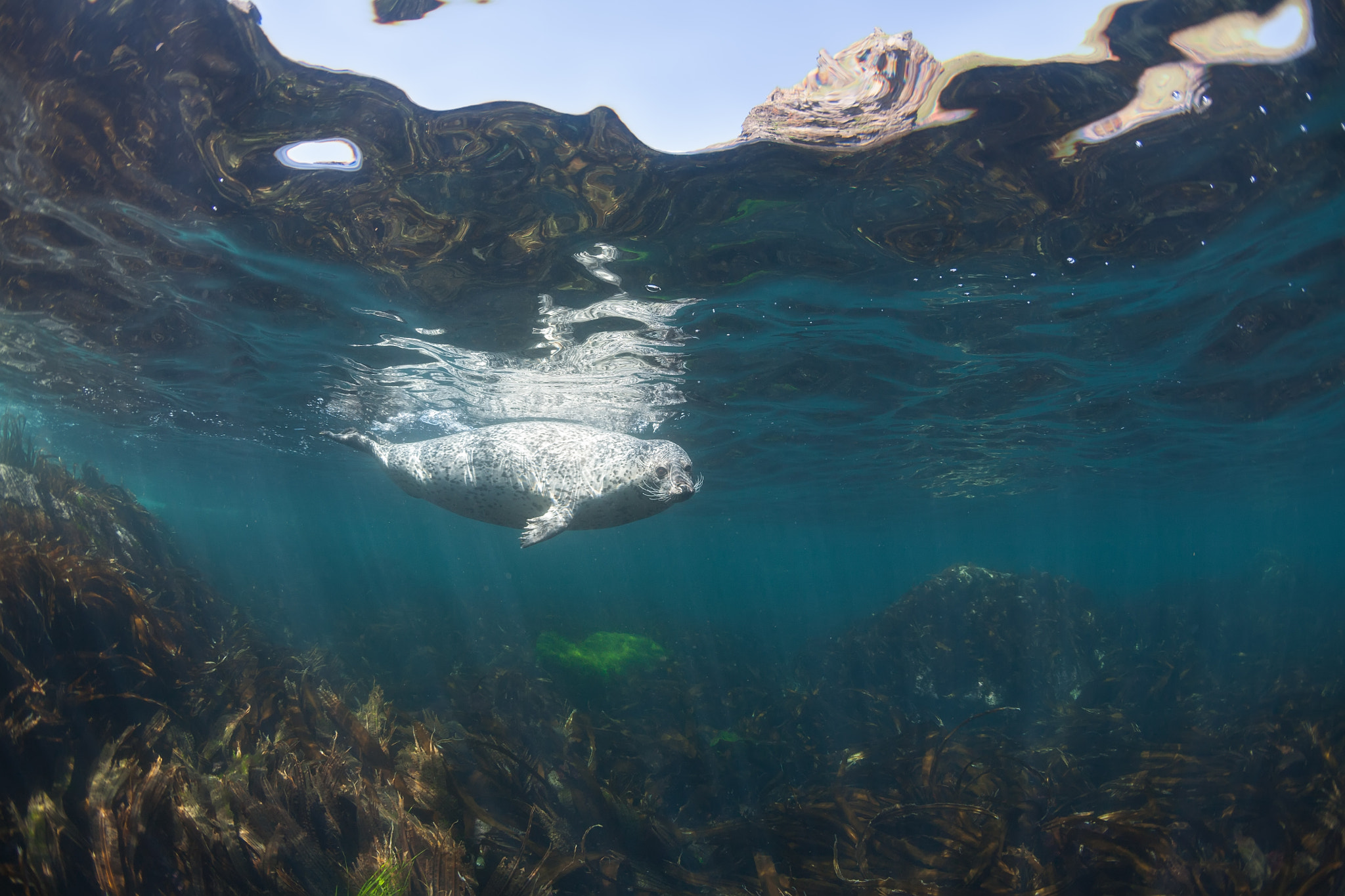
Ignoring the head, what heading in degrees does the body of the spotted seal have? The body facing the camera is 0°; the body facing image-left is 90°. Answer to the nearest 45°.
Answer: approximately 270°

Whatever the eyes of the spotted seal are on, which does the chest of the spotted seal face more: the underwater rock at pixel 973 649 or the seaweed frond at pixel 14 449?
the underwater rock

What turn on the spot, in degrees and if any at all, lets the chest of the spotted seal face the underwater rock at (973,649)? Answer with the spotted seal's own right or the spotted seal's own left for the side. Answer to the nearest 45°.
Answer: approximately 45° to the spotted seal's own left

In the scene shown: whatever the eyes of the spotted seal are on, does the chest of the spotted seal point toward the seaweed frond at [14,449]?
no

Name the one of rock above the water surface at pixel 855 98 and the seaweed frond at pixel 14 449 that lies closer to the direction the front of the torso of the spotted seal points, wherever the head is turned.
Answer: the rock above the water surface
